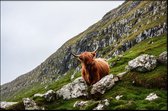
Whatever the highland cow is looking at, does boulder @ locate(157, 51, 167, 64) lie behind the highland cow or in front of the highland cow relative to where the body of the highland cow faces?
behind

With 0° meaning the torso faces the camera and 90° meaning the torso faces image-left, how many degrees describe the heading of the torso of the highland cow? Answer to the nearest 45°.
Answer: approximately 45°

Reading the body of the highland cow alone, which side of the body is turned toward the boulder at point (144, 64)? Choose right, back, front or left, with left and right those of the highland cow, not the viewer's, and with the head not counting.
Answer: back
